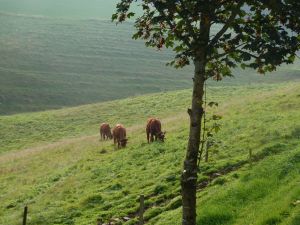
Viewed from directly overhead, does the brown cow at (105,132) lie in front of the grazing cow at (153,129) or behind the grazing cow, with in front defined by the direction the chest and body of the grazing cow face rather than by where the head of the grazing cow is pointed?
behind

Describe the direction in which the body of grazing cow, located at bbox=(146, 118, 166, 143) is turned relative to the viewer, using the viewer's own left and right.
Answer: facing the viewer and to the right of the viewer
